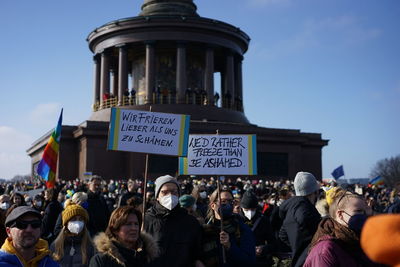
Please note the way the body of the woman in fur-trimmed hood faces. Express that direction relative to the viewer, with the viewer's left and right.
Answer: facing the viewer and to the right of the viewer
